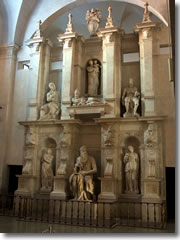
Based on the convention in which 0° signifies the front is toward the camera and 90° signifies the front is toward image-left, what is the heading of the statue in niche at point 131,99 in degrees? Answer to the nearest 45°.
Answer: approximately 0°

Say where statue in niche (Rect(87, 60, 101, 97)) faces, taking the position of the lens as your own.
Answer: facing the viewer

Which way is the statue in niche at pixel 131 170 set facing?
toward the camera

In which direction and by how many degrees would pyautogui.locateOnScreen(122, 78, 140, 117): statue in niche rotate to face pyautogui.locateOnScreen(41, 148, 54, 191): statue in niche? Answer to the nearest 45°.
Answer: approximately 90° to its right

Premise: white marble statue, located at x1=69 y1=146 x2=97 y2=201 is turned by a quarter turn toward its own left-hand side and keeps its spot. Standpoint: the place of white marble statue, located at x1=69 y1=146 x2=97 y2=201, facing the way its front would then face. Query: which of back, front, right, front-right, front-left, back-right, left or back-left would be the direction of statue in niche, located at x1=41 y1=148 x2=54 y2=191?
back

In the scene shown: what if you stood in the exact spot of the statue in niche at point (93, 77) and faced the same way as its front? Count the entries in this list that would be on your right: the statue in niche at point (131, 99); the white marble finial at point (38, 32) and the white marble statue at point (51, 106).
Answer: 2

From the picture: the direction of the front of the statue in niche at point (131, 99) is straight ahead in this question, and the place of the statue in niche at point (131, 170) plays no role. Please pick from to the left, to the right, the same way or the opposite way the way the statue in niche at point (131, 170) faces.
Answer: the same way

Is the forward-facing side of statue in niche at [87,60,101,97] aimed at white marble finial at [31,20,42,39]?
no

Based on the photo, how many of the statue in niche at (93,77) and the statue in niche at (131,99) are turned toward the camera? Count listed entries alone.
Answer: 2

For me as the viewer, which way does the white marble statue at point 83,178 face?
facing the viewer and to the left of the viewer

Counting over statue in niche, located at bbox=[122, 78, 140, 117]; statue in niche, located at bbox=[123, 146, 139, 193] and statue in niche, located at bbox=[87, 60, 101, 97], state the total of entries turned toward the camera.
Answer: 3

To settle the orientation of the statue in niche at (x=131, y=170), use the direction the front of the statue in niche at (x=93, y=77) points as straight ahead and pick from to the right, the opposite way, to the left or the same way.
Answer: the same way

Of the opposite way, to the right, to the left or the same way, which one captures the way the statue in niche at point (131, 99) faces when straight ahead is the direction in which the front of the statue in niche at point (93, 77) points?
the same way
